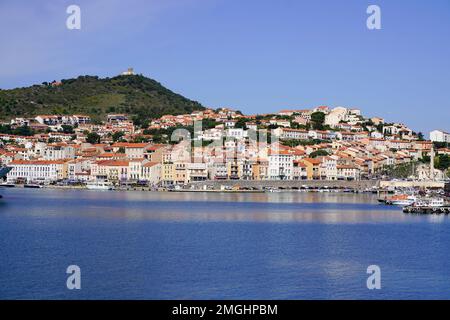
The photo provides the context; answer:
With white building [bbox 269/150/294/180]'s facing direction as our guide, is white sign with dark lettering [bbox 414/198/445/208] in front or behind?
in front

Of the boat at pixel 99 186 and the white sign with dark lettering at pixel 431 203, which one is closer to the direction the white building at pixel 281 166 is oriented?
the white sign with dark lettering

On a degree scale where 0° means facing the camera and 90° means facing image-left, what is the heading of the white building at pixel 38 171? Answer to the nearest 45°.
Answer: approximately 0°

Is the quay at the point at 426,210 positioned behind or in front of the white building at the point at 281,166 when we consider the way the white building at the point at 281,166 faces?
in front

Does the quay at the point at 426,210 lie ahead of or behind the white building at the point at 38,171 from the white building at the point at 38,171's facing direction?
ahead

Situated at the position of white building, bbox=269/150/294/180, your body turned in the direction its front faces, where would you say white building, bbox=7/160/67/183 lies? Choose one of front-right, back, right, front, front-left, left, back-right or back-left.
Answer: right

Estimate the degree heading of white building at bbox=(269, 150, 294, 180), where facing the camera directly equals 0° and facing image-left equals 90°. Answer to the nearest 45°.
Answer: approximately 0°
